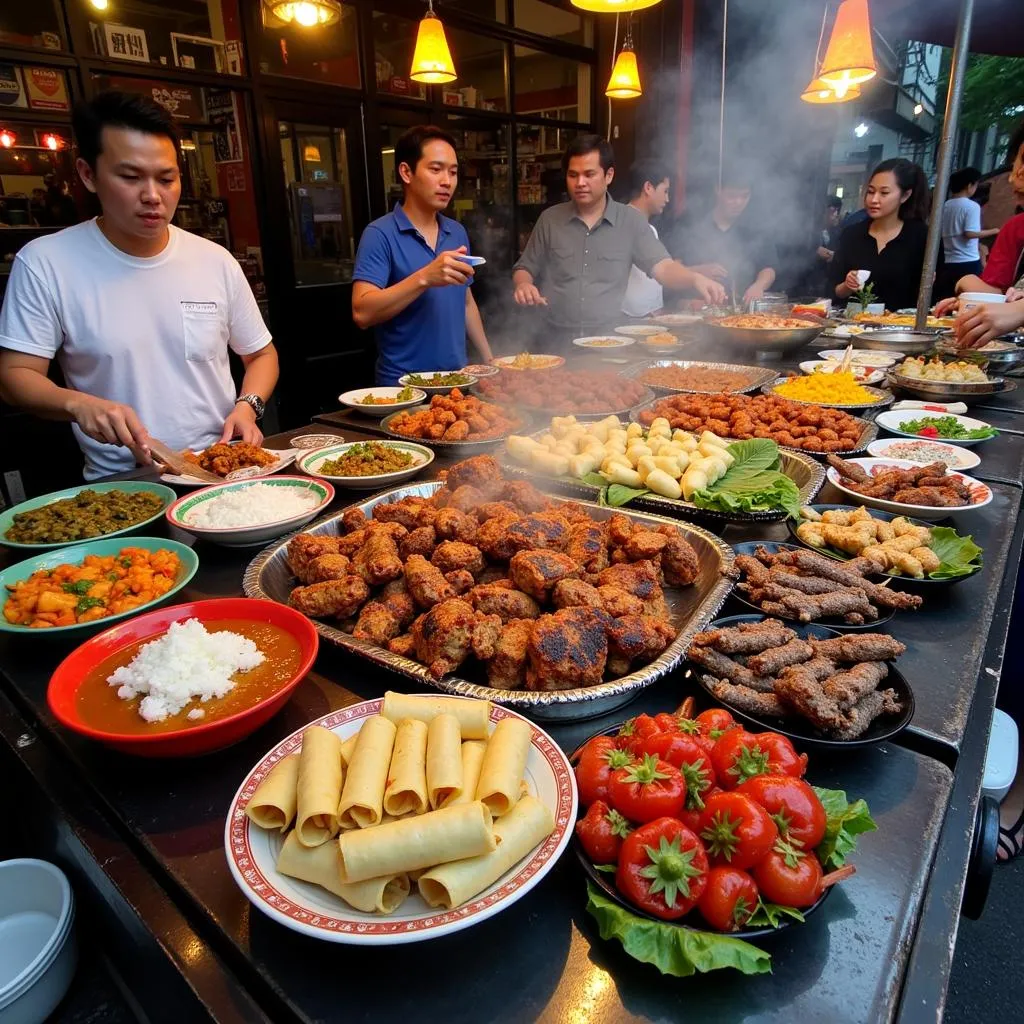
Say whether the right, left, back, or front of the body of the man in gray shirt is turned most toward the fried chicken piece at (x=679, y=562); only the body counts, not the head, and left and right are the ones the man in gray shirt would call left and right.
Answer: front

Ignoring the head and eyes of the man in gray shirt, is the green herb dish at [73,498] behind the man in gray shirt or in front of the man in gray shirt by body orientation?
in front

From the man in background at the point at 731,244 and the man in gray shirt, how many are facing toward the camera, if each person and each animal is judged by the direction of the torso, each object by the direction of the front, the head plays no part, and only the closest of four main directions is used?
2

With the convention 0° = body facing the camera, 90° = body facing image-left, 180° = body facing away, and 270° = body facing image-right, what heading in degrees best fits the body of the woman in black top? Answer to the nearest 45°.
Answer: approximately 45°

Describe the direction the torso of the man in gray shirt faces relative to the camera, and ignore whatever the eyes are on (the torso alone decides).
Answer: toward the camera

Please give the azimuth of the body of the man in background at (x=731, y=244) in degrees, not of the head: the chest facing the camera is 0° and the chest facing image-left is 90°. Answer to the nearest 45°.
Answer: approximately 0°

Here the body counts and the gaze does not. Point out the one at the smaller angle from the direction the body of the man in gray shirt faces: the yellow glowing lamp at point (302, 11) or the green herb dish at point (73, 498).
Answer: the green herb dish

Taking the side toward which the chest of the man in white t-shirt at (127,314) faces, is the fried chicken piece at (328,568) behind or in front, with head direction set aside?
in front

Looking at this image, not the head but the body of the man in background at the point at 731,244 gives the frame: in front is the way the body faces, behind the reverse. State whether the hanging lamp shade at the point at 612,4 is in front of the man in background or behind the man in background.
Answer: in front
